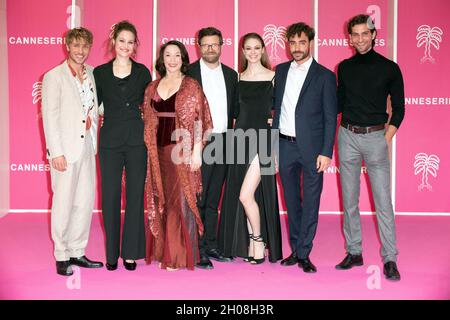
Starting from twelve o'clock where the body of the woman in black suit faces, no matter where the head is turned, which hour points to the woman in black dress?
The woman in black dress is roughly at 9 o'clock from the woman in black suit.

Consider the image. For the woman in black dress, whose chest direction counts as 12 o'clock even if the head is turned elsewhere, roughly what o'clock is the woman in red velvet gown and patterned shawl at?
The woman in red velvet gown and patterned shawl is roughly at 2 o'clock from the woman in black dress.

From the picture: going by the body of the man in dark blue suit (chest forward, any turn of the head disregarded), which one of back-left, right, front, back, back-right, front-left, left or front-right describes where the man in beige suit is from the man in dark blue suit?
front-right

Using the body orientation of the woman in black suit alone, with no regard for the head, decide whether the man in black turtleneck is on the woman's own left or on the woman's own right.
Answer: on the woman's own left

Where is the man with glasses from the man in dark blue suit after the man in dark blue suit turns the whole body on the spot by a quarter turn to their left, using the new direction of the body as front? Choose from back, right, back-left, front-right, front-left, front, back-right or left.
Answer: back-right

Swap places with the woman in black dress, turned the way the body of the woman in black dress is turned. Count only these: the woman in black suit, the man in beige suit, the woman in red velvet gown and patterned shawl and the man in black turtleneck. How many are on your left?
1

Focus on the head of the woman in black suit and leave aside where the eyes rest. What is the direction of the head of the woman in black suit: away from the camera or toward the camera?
toward the camera

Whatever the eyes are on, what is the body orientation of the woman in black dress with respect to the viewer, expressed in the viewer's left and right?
facing the viewer

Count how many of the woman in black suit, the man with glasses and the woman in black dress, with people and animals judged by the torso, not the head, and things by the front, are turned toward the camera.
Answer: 3

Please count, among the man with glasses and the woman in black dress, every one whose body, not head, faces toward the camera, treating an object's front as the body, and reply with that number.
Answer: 2

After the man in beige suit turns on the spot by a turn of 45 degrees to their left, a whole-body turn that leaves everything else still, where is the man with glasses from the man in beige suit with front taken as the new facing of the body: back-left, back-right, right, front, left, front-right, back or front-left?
front

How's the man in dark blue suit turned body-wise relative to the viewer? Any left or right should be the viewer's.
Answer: facing the viewer and to the left of the viewer

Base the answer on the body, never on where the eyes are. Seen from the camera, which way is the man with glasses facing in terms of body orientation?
toward the camera

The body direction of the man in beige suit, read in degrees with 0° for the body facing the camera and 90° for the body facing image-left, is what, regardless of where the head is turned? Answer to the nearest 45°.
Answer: approximately 315°

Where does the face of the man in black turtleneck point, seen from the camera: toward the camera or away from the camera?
toward the camera

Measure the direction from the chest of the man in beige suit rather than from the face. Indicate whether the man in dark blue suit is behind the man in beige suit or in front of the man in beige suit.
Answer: in front
